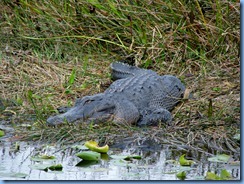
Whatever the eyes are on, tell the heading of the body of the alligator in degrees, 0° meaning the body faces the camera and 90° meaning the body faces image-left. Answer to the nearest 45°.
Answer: approximately 45°

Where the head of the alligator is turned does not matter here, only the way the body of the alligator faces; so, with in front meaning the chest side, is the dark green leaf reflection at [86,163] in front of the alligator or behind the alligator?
in front

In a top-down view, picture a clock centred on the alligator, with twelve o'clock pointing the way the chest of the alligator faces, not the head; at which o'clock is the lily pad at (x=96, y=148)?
The lily pad is roughly at 11 o'clock from the alligator.

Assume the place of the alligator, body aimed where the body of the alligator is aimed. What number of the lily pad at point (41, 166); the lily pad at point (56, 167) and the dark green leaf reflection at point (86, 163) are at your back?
0

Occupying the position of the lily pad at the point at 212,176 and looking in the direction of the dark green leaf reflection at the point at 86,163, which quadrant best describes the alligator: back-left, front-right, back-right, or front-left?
front-right

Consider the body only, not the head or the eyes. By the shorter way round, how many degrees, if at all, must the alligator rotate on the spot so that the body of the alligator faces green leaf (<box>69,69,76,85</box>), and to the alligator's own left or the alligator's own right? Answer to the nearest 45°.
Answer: approximately 90° to the alligator's own right

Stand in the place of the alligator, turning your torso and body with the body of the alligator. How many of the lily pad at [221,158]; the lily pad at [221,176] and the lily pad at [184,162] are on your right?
0

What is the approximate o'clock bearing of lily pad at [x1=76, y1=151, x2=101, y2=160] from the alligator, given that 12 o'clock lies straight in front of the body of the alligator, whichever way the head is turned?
The lily pad is roughly at 11 o'clock from the alligator.

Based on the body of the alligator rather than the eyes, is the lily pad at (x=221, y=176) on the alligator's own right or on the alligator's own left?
on the alligator's own left

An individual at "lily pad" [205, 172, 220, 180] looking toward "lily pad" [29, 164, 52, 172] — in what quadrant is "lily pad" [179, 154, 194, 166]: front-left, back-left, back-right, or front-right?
front-right

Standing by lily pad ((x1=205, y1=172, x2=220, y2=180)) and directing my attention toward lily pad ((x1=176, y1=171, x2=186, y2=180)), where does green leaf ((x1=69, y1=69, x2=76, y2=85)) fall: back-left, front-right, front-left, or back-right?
front-right

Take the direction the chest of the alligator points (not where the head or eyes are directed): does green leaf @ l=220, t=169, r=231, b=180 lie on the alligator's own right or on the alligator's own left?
on the alligator's own left
